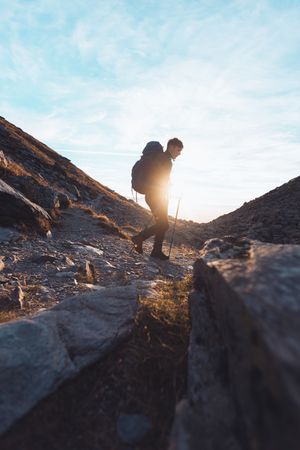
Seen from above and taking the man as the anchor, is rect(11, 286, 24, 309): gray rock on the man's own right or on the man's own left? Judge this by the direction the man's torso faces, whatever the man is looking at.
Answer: on the man's own right

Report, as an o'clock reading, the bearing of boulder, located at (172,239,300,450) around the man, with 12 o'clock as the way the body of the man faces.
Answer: The boulder is roughly at 3 o'clock from the man.

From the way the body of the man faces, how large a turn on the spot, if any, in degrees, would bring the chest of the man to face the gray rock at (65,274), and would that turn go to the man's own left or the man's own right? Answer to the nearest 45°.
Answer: approximately 135° to the man's own right

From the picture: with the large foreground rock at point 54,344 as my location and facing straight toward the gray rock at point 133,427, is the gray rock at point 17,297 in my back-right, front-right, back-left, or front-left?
back-left

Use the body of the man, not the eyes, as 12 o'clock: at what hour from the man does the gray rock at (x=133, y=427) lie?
The gray rock is roughly at 3 o'clock from the man.

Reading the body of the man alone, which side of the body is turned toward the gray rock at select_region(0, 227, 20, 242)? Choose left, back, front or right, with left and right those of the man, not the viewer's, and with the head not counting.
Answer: back

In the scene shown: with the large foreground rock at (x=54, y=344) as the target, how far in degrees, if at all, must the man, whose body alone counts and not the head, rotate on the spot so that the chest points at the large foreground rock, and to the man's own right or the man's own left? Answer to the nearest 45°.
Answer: approximately 90° to the man's own right

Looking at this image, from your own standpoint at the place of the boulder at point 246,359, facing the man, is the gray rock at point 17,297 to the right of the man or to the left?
left

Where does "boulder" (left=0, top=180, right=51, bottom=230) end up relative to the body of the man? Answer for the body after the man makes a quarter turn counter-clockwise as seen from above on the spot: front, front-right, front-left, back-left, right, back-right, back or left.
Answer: left

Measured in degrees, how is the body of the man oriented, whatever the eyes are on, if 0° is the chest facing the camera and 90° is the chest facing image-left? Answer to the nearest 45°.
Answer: approximately 270°
